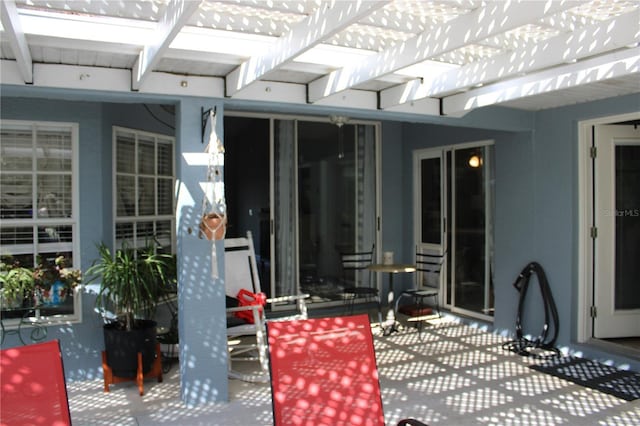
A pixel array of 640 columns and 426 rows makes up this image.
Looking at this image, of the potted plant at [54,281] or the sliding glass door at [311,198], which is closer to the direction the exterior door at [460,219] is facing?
the potted plant

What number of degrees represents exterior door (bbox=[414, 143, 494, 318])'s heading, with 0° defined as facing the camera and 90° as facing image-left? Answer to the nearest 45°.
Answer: approximately 45°

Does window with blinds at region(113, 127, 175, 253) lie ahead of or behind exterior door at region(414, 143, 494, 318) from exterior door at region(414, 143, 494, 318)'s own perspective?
ahead

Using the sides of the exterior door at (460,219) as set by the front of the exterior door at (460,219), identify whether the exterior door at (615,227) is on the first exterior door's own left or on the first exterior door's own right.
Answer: on the first exterior door's own left

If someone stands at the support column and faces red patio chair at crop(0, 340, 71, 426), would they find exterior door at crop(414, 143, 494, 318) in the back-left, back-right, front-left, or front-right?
back-left

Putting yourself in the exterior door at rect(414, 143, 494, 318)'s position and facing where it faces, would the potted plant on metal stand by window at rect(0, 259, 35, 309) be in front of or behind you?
in front

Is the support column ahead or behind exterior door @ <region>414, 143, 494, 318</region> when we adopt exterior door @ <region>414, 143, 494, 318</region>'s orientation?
ahead
